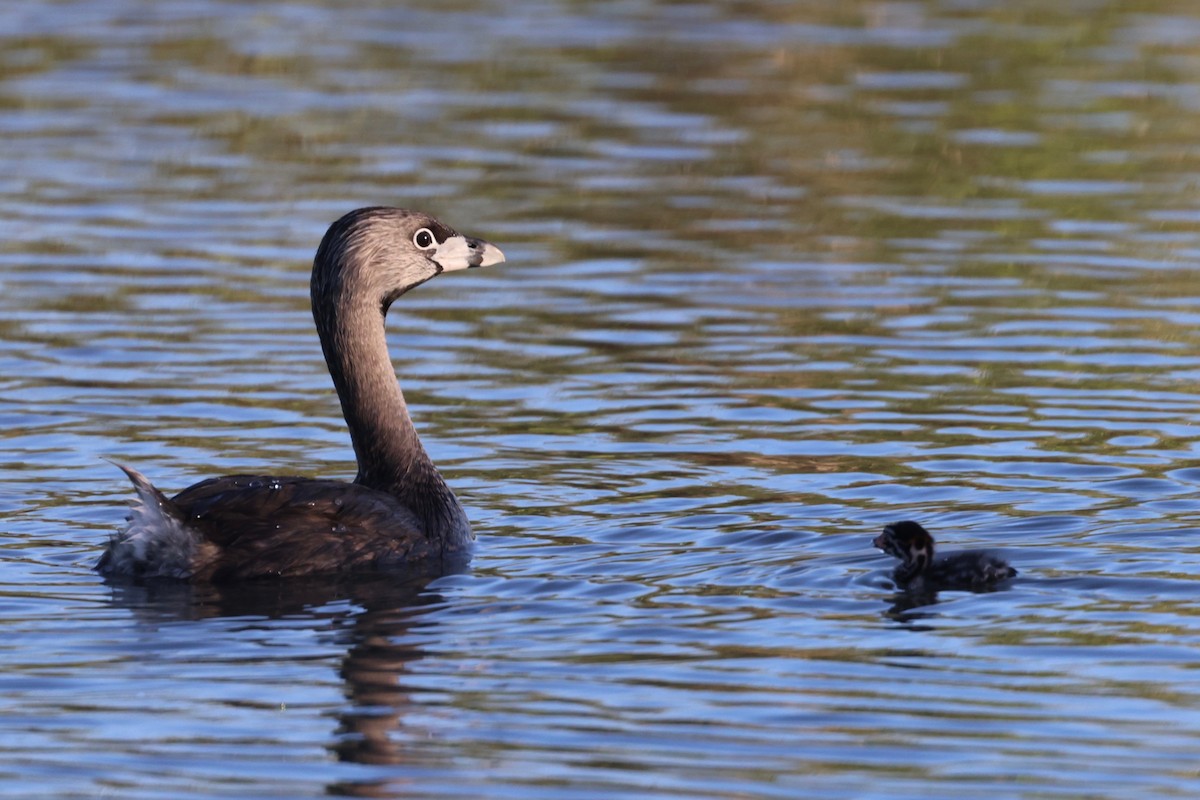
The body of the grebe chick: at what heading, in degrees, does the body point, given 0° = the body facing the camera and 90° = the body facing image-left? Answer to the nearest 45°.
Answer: approximately 90°

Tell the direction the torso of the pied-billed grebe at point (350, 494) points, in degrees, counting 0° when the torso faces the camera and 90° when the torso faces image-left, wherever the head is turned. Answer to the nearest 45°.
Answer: approximately 270°
